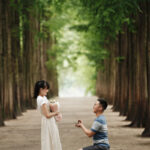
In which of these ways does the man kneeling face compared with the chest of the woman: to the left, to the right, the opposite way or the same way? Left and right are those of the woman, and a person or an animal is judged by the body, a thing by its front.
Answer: the opposite way

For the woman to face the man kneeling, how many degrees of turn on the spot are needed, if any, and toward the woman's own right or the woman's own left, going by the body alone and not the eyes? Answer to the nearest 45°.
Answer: approximately 45° to the woman's own right

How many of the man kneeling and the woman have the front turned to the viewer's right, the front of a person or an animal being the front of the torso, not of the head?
1

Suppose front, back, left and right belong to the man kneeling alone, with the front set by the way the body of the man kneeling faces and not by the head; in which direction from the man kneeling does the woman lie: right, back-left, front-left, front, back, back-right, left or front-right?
front-right

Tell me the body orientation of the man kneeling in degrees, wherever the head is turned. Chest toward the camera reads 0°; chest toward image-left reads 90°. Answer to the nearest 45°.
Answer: approximately 90°

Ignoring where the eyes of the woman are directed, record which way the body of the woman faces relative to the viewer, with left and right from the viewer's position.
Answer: facing to the right of the viewer
